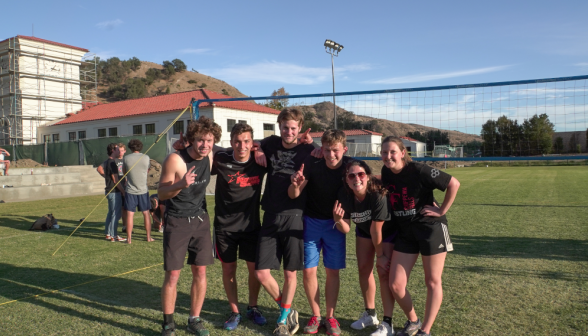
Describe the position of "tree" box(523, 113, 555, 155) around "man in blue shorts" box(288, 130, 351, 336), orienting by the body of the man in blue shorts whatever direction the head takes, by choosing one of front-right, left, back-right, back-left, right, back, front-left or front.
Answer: back-left

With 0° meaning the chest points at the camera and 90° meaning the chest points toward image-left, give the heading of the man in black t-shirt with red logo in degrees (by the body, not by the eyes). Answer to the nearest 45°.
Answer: approximately 0°

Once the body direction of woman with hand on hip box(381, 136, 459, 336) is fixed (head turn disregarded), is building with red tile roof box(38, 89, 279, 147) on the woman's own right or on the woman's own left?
on the woman's own right

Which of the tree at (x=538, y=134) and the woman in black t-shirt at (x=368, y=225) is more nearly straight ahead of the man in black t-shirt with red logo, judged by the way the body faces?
the woman in black t-shirt

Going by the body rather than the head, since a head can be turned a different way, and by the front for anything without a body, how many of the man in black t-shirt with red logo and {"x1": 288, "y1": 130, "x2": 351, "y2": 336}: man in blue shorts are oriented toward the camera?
2

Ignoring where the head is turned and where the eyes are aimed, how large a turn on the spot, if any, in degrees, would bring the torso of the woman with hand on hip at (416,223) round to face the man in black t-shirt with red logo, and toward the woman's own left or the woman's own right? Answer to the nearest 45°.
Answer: approximately 45° to the woman's own right

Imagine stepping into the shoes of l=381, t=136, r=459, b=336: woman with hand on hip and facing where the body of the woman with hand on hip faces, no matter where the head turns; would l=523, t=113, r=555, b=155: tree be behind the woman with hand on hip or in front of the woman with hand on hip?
behind

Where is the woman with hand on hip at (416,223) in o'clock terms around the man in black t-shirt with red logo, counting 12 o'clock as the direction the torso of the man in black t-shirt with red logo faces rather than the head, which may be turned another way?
The woman with hand on hip is roughly at 10 o'clock from the man in black t-shirt with red logo.

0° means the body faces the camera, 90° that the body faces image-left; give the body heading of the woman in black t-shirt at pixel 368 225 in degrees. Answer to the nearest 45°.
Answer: approximately 45°

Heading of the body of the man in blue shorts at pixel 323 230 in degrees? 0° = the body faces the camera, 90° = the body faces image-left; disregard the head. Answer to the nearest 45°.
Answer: approximately 0°

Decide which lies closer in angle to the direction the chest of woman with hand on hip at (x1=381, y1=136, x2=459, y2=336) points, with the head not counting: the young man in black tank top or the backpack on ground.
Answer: the young man in black tank top
